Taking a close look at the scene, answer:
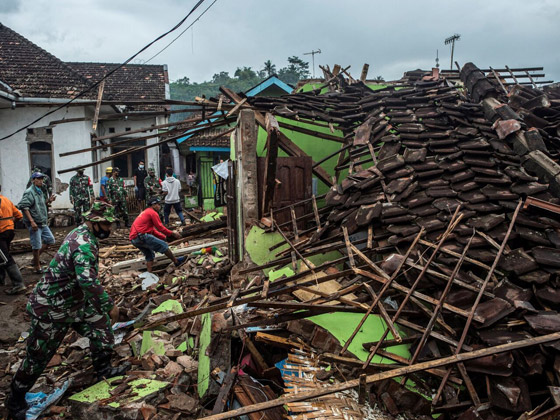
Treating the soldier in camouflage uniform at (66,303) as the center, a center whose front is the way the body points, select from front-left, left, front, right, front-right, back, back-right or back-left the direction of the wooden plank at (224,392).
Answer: front-right

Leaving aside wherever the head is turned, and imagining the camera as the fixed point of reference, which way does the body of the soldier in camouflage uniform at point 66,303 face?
to the viewer's right

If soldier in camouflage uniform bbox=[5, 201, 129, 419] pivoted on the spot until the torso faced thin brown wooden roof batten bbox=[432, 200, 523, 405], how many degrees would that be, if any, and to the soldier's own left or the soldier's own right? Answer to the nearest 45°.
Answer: approximately 45° to the soldier's own right

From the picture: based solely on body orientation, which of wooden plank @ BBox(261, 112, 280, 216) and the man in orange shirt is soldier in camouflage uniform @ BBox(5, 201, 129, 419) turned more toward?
the wooden plank

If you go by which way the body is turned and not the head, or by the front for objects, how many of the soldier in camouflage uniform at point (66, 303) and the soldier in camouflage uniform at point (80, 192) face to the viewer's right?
1

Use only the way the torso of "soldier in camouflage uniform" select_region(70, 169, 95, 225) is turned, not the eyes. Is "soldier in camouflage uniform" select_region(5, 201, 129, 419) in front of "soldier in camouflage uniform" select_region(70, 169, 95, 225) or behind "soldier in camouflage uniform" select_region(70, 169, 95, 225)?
in front

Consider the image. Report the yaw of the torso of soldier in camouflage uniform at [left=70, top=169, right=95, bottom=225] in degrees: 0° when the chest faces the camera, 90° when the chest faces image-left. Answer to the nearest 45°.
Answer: approximately 0°

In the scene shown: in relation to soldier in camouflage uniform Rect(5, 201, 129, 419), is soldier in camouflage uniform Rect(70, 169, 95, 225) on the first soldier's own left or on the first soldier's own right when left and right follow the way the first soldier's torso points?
on the first soldier's own left

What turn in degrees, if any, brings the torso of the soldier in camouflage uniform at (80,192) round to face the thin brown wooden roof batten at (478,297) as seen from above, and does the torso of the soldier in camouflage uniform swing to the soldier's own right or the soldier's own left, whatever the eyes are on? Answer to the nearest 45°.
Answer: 0° — they already face it

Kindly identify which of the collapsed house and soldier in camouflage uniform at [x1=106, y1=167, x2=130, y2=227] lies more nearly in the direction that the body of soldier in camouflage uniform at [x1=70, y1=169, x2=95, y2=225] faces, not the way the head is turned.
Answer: the collapsed house

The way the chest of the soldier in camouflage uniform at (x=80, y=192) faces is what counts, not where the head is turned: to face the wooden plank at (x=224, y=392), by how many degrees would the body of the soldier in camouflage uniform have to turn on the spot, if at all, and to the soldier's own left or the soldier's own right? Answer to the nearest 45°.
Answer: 0° — they already face it

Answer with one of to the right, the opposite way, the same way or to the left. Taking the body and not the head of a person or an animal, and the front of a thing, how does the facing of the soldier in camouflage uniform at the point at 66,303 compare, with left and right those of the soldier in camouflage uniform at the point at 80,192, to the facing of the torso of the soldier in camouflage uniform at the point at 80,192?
to the left

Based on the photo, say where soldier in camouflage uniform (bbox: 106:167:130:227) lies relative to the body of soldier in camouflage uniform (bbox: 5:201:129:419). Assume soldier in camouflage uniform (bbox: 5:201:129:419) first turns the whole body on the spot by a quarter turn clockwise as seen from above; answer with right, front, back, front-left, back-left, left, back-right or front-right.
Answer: back

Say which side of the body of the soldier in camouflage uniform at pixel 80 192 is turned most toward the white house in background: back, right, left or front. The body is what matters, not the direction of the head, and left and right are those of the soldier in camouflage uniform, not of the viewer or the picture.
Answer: back
